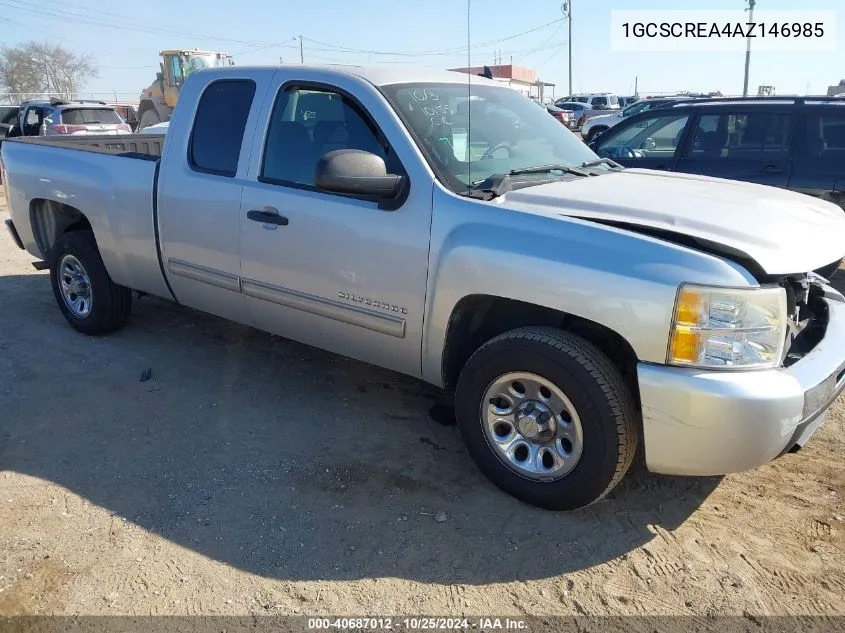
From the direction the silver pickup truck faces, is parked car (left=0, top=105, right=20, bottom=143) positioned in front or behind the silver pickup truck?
behind

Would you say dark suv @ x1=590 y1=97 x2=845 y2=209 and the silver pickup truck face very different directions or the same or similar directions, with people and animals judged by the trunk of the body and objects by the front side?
very different directions

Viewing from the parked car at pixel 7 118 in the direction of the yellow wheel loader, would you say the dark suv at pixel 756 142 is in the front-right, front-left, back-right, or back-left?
back-right

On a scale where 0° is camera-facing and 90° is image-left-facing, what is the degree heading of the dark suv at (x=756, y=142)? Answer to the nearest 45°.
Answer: approximately 90°

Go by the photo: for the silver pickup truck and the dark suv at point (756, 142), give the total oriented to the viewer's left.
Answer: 1

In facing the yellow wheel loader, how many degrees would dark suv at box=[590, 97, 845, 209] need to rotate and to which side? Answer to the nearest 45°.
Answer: approximately 45° to its right

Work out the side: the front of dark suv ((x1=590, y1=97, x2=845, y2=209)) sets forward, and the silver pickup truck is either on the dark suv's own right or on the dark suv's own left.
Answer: on the dark suv's own left

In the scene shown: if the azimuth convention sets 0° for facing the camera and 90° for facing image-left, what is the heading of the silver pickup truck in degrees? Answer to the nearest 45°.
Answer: approximately 315°
